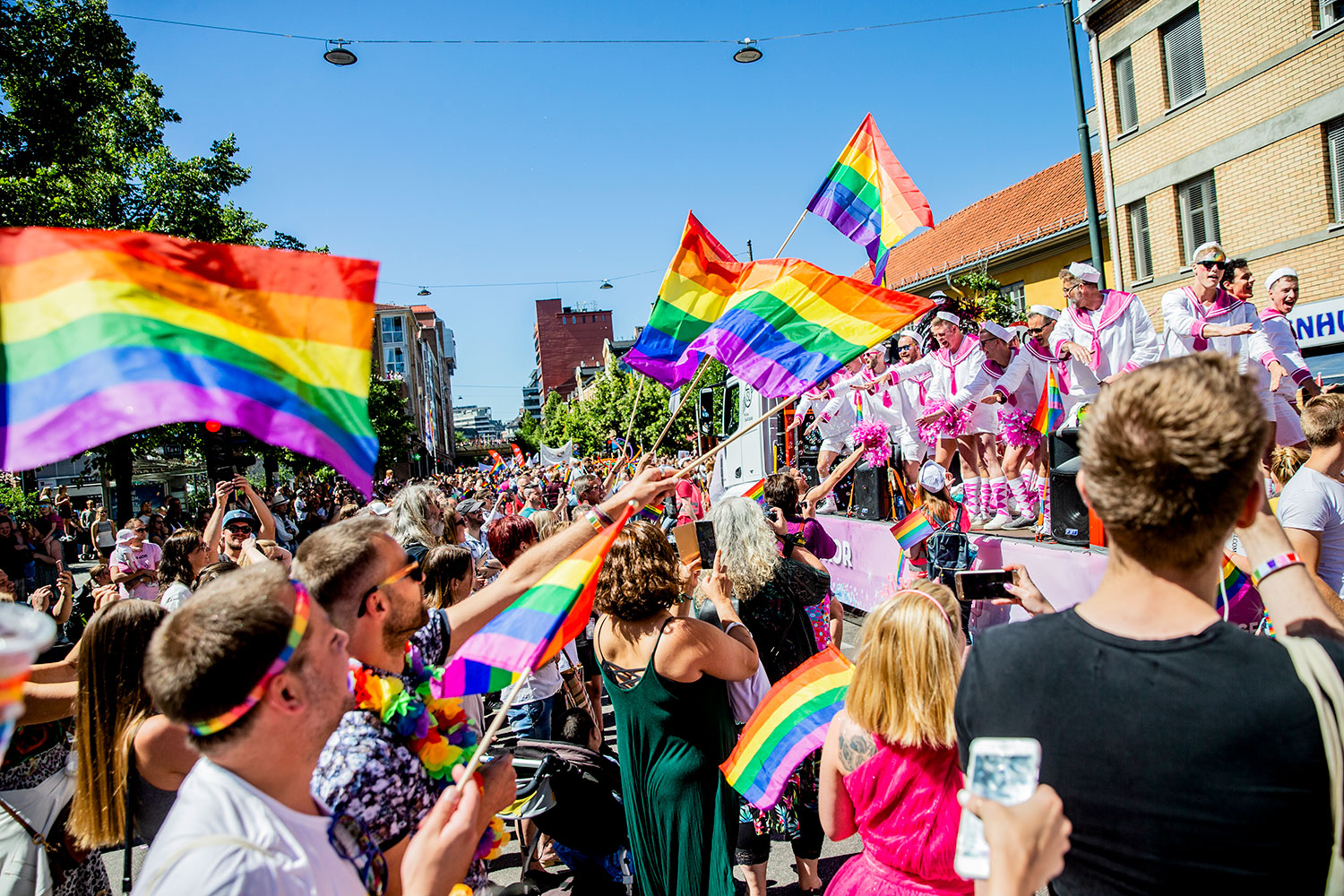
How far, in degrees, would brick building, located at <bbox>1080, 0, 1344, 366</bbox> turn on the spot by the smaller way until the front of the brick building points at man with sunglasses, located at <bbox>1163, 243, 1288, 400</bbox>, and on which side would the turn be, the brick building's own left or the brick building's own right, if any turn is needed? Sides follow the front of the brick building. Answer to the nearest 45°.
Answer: approximately 45° to the brick building's own left

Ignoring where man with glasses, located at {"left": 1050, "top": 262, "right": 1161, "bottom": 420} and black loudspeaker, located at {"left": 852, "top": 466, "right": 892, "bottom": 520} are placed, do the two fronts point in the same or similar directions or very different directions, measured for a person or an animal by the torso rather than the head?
same or similar directions

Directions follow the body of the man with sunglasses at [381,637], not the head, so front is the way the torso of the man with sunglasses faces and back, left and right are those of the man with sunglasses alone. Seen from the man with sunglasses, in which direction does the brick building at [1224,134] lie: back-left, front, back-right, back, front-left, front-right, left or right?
front-left

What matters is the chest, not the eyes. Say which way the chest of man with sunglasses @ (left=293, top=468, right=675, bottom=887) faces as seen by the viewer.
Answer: to the viewer's right

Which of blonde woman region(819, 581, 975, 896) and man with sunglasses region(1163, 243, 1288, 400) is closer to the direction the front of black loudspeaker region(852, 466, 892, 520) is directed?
the blonde woman

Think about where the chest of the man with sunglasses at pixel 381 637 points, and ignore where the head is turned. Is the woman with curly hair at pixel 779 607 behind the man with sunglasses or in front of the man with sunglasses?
in front

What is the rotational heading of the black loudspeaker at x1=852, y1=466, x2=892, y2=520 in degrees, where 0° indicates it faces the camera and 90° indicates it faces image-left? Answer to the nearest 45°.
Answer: approximately 45°

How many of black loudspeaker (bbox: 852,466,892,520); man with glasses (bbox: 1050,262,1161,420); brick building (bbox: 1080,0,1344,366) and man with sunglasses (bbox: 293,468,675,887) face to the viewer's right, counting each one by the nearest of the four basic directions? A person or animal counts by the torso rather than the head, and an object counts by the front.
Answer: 1

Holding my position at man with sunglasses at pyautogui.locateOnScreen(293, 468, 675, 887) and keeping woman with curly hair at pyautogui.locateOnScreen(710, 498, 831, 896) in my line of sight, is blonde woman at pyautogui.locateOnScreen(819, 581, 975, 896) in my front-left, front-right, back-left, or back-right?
front-right

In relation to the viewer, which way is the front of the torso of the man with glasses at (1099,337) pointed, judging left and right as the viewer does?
facing the viewer and to the left of the viewer

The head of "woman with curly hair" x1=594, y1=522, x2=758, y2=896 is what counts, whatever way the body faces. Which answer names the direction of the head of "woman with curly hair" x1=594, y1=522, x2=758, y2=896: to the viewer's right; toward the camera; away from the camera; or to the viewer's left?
away from the camera

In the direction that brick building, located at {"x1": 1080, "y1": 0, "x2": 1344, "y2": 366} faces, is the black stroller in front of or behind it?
in front

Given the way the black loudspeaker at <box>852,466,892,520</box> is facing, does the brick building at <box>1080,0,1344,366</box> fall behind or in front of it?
behind
